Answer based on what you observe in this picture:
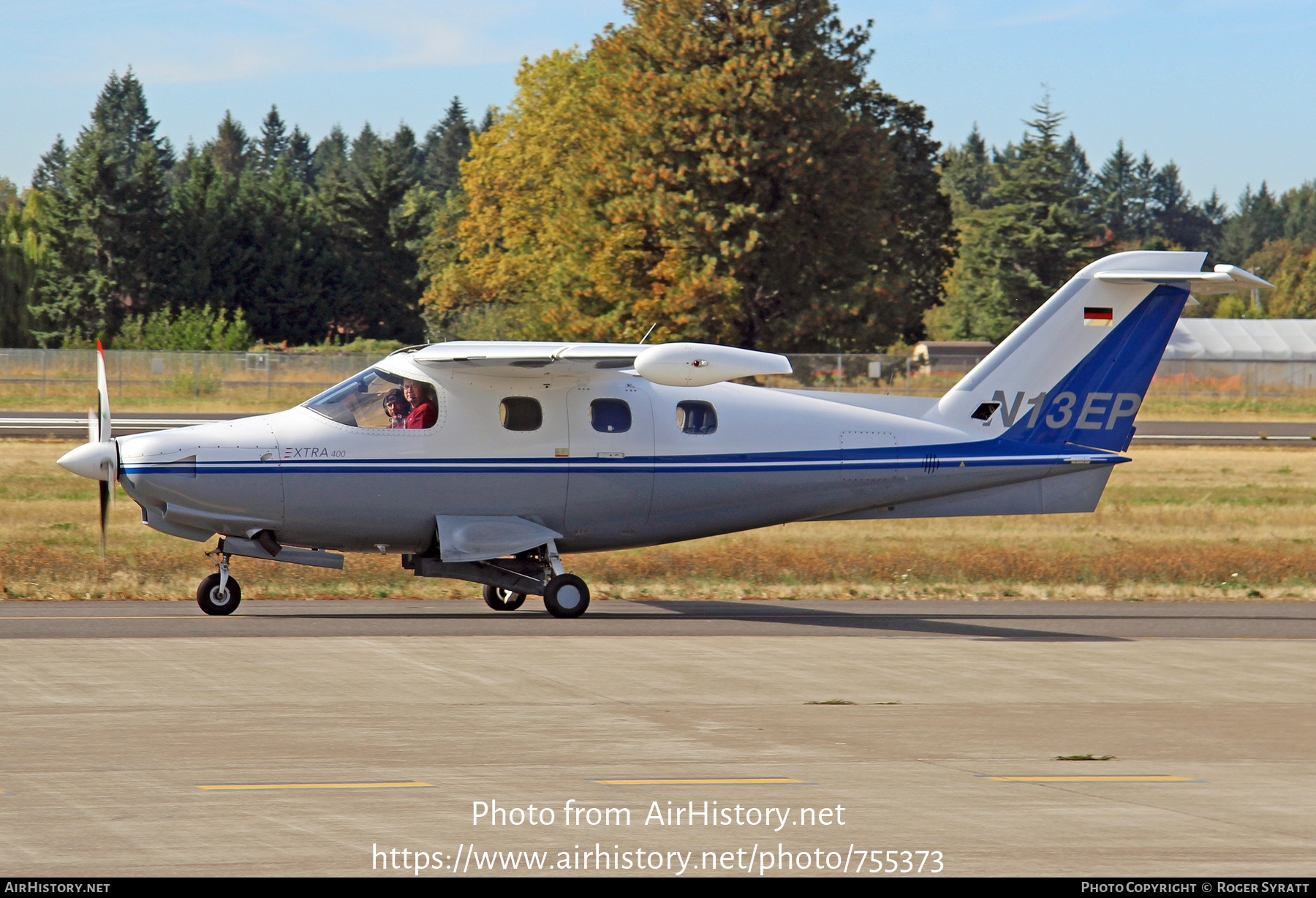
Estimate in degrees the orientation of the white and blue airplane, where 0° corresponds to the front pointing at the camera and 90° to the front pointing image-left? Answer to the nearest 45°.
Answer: approximately 90°

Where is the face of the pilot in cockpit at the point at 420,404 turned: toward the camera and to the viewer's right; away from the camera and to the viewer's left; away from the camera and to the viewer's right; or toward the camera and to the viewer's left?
toward the camera and to the viewer's left
